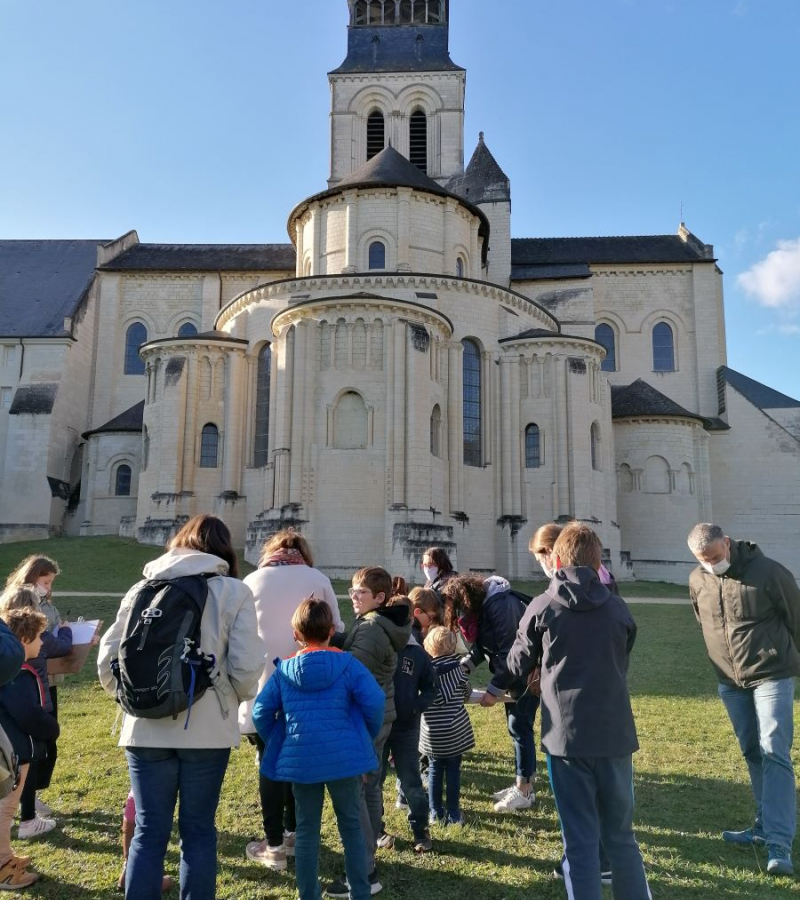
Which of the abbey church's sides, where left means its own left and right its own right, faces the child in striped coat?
back

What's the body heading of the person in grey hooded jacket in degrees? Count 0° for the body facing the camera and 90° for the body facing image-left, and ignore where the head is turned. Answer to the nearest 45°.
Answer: approximately 180°

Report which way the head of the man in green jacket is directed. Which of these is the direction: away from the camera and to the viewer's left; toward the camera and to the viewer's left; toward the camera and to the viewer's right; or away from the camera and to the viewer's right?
toward the camera and to the viewer's left

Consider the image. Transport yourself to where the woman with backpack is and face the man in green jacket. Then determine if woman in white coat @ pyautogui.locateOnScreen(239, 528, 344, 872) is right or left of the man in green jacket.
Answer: left

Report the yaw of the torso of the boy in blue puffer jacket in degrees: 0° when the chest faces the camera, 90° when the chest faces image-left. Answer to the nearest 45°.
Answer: approximately 180°

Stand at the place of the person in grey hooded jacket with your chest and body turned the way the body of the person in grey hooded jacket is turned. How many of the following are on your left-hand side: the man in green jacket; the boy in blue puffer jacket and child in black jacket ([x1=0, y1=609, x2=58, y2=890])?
2

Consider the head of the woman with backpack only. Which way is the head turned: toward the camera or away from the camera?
away from the camera

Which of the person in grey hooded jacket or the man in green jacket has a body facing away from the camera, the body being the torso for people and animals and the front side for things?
the person in grey hooded jacket

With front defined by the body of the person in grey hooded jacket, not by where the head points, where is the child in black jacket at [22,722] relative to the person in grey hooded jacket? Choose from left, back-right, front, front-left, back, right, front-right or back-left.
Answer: left

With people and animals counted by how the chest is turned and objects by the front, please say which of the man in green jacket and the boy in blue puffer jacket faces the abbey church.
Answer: the boy in blue puffer jacket

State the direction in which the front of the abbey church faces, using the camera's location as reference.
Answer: facing away from the viewer

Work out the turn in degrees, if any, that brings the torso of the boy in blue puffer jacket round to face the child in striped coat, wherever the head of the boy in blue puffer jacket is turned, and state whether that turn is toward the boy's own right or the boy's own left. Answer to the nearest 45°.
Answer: approximately 45° to the boy's own right

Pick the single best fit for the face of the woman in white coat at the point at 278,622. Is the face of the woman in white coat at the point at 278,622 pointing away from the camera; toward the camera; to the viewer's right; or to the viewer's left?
away from the camera

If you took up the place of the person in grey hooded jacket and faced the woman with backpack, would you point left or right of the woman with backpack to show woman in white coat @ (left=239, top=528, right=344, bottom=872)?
right

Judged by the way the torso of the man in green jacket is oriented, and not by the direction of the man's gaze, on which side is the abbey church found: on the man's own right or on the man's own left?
on the man's own right

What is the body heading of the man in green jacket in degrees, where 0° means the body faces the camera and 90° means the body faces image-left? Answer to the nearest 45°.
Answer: approximately 45°
